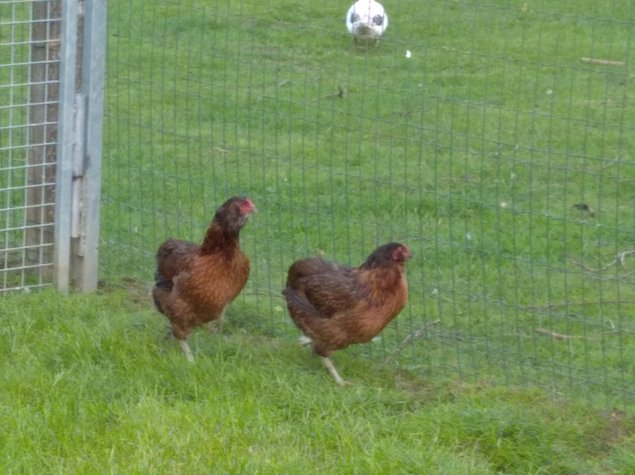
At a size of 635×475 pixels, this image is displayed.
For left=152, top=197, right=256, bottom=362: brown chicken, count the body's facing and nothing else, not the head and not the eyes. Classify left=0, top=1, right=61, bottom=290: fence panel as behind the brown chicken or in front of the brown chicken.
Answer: behind

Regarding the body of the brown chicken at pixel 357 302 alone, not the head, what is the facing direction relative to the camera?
to the viewer's right

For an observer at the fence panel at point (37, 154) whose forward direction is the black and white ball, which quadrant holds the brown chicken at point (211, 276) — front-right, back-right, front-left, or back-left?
back-right

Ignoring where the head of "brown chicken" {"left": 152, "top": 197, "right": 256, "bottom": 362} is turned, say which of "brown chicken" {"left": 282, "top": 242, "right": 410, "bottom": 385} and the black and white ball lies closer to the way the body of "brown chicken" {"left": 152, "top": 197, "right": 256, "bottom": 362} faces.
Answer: the brown chicken

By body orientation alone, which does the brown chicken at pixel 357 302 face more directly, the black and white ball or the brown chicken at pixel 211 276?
the black and white ball

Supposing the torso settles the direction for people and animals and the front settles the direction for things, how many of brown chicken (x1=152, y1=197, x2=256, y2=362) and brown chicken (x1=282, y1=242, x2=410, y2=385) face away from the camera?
0

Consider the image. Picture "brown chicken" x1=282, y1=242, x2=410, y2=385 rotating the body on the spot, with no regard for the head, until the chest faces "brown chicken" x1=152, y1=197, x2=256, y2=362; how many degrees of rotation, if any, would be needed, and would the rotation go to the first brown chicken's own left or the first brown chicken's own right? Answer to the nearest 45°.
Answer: approximately 180°

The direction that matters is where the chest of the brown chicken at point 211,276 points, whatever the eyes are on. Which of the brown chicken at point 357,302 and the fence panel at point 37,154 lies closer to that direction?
the brown chicken

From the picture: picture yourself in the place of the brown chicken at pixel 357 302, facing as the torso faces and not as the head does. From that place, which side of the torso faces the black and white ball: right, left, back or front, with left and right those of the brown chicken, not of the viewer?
left

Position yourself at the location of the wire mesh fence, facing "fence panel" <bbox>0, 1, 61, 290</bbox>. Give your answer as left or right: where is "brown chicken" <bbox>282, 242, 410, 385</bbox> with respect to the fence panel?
left

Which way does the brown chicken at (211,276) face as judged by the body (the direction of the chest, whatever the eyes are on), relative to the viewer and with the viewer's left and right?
facing the viewer and to the right of the viewer

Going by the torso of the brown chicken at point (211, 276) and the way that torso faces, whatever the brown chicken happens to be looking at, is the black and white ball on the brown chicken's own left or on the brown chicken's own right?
on the brown chicken's own left
